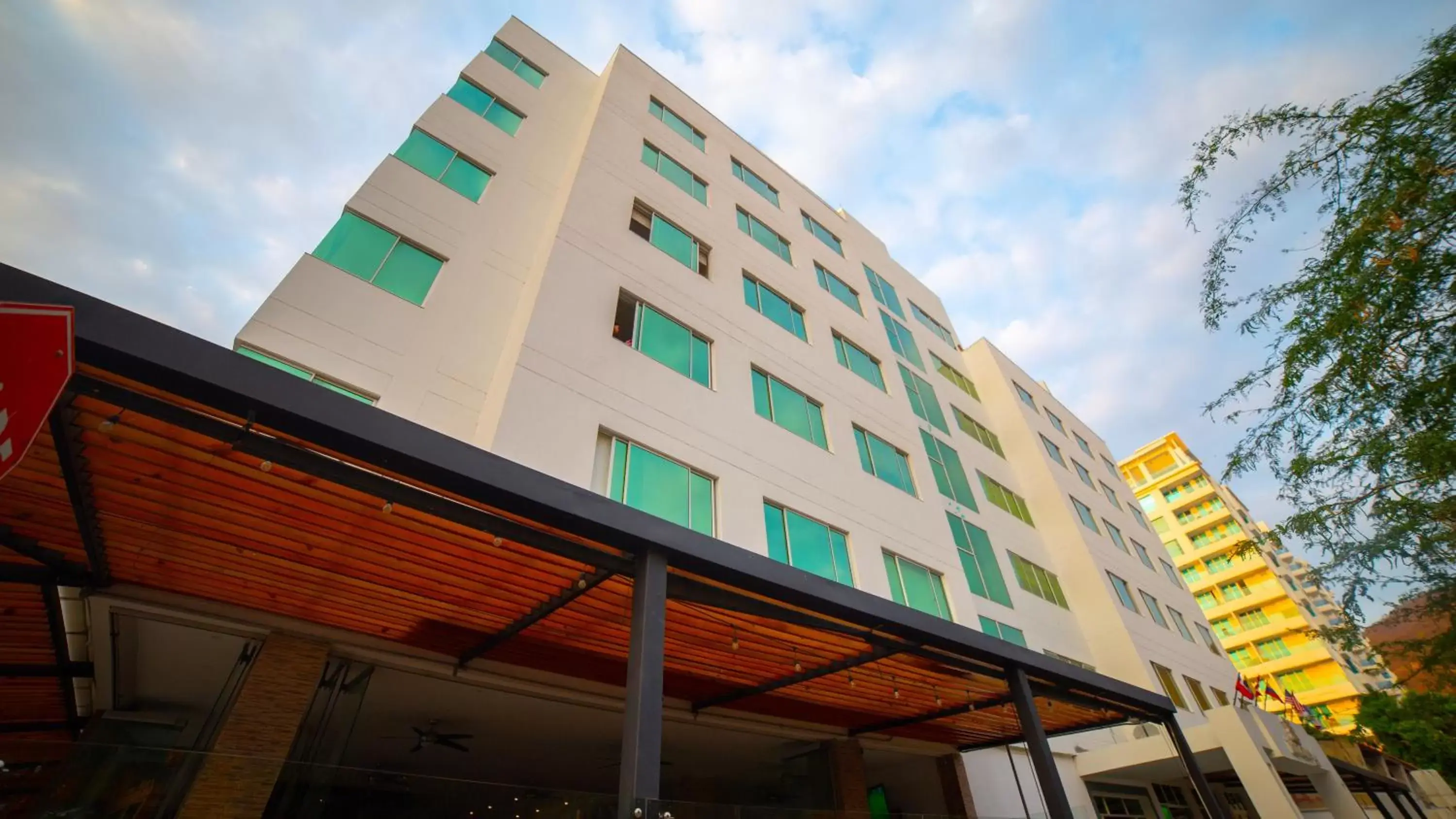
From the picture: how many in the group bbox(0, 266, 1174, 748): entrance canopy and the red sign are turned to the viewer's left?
0

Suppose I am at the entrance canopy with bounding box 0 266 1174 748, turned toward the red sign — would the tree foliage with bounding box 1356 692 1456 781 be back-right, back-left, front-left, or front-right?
back-left

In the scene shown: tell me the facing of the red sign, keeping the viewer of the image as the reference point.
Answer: facing the viewer

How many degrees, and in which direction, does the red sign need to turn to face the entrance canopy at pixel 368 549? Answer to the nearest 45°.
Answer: approximately 135° to its left

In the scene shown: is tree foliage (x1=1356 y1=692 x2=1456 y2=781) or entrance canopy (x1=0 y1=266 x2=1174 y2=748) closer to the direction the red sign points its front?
the tree foliage

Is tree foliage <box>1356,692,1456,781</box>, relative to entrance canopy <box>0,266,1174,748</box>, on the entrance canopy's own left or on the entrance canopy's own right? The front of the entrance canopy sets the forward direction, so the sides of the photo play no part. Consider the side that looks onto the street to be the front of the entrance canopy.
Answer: on the entrance canopy's own left

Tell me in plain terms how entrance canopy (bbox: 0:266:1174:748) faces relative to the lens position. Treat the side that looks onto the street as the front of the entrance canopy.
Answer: facing the viewer and to the right of the viewer

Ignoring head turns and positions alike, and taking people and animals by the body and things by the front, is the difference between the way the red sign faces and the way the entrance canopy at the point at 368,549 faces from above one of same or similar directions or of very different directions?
same or similar directions

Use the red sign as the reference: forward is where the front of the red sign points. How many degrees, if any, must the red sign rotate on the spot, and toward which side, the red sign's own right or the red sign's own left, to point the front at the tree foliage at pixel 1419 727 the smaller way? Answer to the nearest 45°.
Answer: approximately 90° to the red sign's own left
